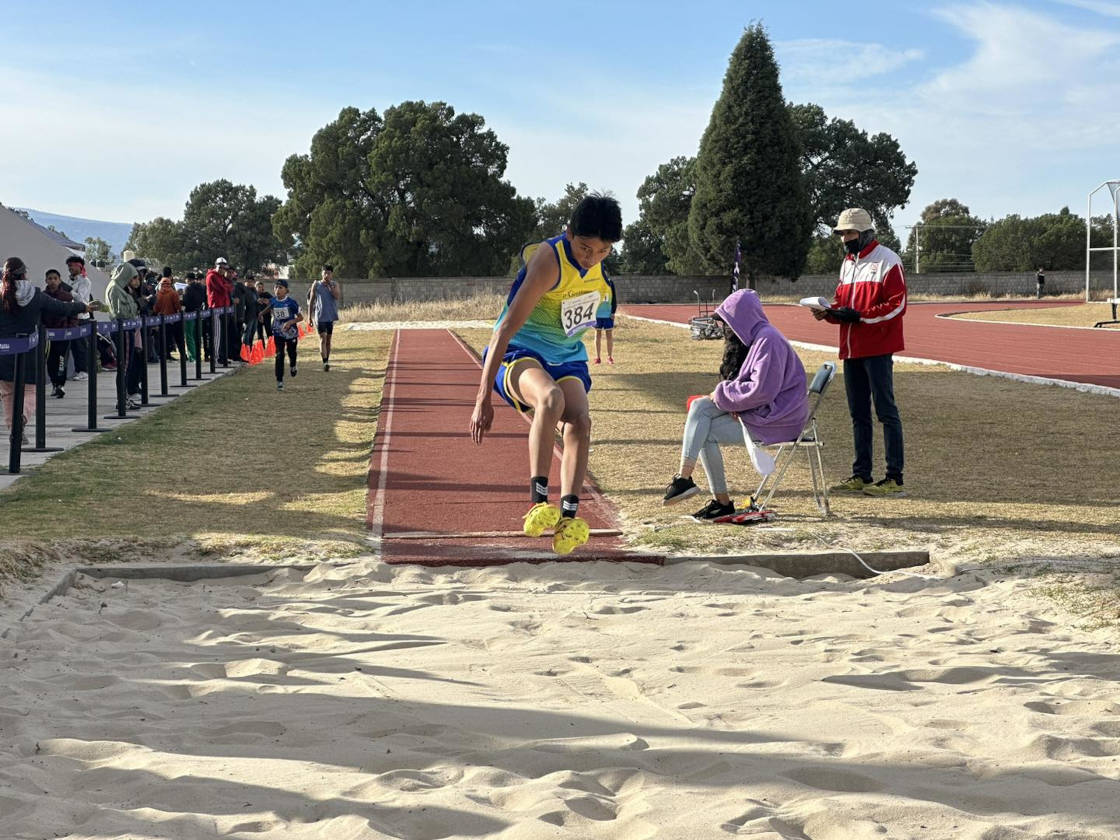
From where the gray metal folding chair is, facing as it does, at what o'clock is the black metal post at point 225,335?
The black metal post is roughly at 2 o'clock from the gray metal folding chair.

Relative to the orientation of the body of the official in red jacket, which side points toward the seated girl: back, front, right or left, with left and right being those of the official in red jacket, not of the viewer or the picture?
front

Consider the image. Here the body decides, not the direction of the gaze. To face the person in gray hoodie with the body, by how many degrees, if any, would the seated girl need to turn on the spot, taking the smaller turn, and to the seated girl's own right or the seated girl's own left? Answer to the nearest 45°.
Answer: approximately 45° to the seated girl's own right

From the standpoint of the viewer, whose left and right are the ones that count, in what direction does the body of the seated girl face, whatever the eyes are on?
facing to the left of the viewer

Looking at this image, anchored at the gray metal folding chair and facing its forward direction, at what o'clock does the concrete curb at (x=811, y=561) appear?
The concrete curb is roughly at 9 o'clock from the gray metal folding chair.

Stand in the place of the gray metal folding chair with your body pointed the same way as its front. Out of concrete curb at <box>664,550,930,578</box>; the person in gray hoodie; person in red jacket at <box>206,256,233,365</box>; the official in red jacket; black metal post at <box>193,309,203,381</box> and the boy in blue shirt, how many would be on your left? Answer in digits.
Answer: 1

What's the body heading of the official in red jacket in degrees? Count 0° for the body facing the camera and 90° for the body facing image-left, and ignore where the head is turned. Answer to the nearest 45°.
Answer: approximately 45°

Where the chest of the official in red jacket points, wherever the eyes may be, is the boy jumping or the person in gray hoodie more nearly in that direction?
the boy jumping

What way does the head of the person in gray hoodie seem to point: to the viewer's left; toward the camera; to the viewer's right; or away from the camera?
to the viewer's right

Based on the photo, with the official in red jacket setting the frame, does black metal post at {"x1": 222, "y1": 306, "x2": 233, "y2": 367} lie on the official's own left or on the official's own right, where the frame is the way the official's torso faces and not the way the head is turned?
on the official's own right

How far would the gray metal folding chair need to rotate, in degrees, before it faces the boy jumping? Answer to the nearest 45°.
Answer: approximately 45° to its left

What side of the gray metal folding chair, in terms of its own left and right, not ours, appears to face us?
left
